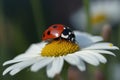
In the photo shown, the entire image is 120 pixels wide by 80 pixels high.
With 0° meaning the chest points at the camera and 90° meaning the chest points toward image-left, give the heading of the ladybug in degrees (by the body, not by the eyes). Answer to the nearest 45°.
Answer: approximately 270°
